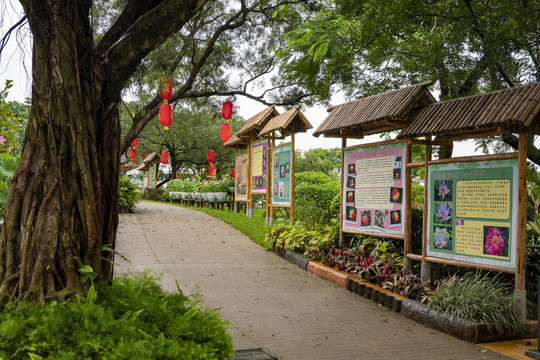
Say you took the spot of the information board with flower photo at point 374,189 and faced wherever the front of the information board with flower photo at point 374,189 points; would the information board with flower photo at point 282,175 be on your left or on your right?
on your right

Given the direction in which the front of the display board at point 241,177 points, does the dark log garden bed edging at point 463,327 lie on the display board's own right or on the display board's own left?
on the display board's own left

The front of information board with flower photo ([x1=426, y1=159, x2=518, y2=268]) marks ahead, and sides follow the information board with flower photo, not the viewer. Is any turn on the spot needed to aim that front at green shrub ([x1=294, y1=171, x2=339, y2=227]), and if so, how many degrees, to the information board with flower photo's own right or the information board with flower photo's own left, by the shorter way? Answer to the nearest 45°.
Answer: approximately 90° to the information board with flower photo's own right

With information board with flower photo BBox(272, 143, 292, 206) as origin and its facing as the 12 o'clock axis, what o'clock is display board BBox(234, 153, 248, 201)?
The display board is roughly at 4 o'clock from the information board with flower photo.

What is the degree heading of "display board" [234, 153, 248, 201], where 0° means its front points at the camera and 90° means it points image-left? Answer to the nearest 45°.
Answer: approximately 45°

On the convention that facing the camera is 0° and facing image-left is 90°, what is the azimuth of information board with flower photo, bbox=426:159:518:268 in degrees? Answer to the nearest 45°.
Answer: approximately 45°

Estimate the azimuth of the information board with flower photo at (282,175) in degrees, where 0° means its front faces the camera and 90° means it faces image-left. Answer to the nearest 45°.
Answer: approximately 45°
